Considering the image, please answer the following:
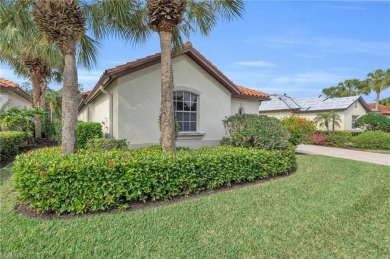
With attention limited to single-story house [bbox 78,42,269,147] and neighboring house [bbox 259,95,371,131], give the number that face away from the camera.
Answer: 0

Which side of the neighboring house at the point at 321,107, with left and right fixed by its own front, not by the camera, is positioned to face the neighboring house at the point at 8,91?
right

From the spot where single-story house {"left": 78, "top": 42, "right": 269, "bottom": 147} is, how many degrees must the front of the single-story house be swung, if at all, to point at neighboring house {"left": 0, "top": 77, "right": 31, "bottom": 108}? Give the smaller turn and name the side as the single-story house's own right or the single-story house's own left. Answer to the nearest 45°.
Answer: approximately 135° to the single-story house's own right

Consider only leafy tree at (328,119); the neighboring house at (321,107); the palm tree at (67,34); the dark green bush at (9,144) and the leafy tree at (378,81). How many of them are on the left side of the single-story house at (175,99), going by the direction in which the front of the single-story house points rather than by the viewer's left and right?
3

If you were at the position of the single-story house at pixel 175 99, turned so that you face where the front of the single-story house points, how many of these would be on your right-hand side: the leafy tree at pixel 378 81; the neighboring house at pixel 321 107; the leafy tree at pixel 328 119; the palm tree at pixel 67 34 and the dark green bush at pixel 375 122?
1

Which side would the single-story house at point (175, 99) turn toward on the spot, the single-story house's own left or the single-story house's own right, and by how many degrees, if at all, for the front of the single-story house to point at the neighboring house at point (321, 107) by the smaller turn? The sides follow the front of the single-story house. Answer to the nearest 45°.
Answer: approximately 90° to the single-story house's own left

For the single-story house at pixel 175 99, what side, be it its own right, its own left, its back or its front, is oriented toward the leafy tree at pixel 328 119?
left

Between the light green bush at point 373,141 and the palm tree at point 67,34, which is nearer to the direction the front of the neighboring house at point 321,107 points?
the light green bush

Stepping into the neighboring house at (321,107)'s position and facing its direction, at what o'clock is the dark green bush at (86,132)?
The dark green bush is roughly at 2 o'clock from the neighboring house.

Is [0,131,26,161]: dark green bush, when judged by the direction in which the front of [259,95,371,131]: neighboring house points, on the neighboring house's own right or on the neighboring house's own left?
on the neighboring house's own right

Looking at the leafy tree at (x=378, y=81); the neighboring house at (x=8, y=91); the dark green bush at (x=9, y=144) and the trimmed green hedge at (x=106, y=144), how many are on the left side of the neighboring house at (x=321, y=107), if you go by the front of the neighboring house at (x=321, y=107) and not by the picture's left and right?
1

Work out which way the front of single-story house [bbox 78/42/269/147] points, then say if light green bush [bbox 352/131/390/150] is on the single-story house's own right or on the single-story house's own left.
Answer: on the single-story house's own left

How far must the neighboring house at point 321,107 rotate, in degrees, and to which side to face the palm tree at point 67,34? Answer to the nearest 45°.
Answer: approximately 45° to its right

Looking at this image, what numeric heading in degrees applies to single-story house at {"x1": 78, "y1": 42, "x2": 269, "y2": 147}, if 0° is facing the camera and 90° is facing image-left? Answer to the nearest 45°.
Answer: approximately 315°

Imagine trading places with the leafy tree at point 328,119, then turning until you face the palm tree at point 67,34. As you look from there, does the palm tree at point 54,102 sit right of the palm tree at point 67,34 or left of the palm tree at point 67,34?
right

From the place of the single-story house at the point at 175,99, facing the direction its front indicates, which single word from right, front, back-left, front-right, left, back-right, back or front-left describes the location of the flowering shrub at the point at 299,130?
front-left

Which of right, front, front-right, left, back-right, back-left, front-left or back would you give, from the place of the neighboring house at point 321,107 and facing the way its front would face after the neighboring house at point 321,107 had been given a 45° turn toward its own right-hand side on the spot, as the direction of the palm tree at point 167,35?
front

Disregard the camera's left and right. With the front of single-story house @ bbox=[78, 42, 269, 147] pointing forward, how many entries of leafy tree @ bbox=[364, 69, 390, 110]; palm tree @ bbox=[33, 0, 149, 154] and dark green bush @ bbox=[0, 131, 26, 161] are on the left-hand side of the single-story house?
1

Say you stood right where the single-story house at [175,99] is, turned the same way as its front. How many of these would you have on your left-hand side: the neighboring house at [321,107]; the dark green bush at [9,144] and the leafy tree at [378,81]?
2

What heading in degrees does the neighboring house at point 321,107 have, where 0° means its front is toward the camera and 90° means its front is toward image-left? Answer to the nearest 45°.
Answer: approximately 315°

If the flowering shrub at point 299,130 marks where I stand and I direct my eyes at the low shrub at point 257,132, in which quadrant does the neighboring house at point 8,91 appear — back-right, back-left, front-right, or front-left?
front-right

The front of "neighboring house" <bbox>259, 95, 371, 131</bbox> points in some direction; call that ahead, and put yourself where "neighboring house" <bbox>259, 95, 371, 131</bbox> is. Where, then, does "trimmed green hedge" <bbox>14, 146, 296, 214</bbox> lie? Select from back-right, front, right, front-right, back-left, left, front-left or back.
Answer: front-right
